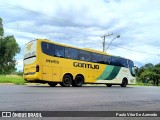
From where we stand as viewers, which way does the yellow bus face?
facing away from the viewer and to the right of the viewer
